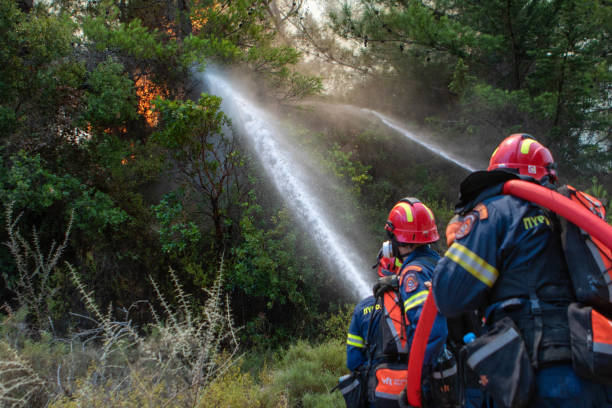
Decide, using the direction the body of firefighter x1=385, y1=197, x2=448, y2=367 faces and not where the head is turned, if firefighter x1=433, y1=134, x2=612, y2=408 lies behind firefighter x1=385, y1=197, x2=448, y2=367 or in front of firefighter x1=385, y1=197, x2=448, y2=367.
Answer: behind

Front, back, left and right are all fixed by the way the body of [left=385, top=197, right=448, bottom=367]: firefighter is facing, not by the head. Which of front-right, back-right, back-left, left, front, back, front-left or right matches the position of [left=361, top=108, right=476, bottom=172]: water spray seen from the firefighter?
front-right

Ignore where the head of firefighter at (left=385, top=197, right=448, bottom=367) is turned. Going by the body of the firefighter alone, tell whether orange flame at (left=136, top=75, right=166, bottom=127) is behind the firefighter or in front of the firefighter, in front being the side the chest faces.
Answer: in front

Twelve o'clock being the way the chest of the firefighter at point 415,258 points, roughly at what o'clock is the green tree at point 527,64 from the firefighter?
The green tree is roughly at 2 o'clock from the firefighter.

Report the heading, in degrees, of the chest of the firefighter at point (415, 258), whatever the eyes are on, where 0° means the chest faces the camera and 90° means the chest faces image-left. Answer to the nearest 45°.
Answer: approximately 135°

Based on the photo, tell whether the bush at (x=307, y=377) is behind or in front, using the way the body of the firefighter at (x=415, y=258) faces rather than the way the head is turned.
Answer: in front

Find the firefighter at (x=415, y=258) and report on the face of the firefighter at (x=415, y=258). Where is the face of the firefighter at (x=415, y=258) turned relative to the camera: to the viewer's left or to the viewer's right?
to the viewer's left

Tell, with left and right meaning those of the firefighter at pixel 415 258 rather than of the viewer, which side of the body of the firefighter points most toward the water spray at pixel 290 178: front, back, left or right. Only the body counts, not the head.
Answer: front
